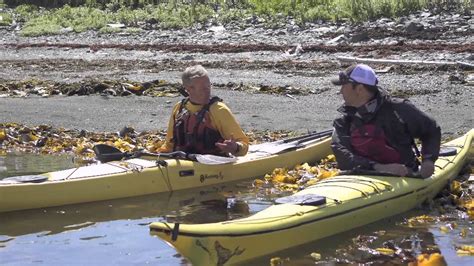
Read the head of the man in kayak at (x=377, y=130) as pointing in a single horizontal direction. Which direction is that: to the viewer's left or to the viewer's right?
to the viewer's left

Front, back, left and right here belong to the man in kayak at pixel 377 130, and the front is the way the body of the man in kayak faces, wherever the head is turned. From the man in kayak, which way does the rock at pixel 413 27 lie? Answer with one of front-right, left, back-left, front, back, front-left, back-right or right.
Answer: back-right

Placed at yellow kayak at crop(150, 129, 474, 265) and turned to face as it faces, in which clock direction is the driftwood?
The driftwood is roughly at 5 o'clock from the yellow kayak.

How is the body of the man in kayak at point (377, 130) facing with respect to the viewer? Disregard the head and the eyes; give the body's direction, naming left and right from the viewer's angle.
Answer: facing the viewer and to the left of the viewer

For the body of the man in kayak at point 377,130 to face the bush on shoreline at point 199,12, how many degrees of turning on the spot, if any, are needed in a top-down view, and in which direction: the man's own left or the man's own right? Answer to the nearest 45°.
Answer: approximately 135° to the man's own right

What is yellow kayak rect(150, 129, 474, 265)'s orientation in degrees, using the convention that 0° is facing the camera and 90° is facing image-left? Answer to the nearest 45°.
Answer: approximately 45°
